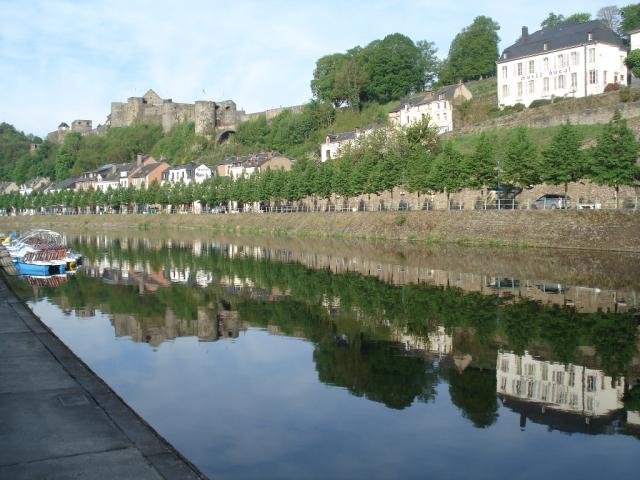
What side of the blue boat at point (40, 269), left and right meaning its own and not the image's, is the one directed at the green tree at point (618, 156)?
back

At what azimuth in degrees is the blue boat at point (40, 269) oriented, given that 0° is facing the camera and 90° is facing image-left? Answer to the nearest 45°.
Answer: approximately 90°
